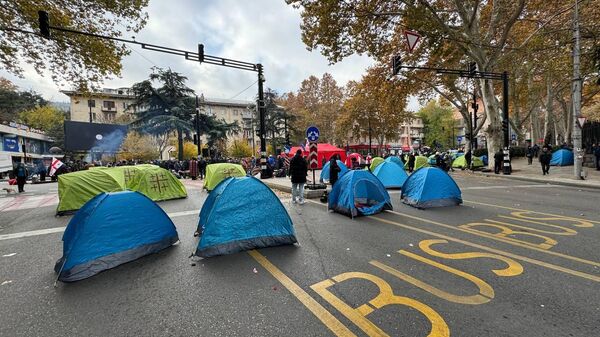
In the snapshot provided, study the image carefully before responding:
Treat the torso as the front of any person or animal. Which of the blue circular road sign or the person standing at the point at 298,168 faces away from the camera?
the person standing

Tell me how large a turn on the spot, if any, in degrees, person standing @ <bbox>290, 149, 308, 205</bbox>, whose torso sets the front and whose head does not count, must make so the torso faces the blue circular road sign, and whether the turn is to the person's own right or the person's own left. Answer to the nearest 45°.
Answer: approximately 45° to the person's own right

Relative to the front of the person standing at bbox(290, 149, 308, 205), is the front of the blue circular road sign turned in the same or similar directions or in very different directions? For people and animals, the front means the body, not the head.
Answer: very different directions

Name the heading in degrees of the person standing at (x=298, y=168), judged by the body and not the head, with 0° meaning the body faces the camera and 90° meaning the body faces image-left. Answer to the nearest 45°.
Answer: approximately 180°

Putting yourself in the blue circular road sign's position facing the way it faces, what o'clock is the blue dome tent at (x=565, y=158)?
The blue dome tent is roughly at 8 o'clock from the blue circular road sign.

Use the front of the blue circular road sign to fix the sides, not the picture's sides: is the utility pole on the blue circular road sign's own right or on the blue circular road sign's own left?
on the blue circular road sign's own left

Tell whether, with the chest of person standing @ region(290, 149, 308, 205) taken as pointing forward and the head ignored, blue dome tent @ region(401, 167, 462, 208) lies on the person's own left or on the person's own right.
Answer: on the person's own right

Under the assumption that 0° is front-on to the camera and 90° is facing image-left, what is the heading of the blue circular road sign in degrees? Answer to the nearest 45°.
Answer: approximately 0°

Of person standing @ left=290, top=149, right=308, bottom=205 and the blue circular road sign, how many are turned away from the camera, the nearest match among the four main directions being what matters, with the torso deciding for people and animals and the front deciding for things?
1

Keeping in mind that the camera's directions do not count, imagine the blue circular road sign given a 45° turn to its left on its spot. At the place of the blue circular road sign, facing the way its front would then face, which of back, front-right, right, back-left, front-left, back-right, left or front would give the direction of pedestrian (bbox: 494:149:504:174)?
left

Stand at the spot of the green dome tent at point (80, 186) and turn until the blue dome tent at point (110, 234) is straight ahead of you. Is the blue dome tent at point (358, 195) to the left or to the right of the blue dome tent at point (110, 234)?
left

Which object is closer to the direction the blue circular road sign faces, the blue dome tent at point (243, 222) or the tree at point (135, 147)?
the blue dome tent

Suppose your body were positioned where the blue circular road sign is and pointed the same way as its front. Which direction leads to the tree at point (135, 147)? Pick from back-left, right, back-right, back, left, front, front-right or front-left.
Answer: back-right

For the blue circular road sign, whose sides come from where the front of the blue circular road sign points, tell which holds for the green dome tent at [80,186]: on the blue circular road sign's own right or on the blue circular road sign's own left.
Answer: on the blue circular road sign's own right
